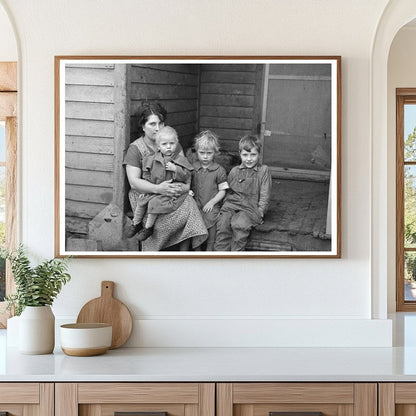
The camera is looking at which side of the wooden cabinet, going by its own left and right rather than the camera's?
front

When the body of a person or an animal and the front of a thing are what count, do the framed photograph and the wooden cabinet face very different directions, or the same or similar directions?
same or similar directions

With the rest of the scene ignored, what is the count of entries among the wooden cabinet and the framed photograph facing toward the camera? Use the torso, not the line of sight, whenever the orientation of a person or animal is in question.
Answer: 2

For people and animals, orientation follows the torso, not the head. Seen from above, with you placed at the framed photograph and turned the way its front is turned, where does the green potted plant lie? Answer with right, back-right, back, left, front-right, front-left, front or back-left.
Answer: right

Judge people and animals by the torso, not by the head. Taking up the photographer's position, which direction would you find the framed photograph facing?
facing the viewer
